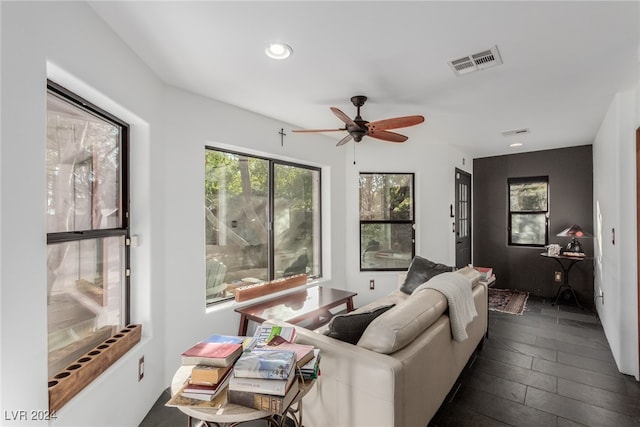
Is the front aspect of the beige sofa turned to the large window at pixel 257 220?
yes

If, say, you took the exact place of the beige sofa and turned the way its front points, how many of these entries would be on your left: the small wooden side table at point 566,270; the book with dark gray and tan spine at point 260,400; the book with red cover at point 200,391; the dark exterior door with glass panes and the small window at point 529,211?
2

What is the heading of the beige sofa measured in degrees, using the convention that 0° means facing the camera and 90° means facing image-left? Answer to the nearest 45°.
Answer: approximately 135°

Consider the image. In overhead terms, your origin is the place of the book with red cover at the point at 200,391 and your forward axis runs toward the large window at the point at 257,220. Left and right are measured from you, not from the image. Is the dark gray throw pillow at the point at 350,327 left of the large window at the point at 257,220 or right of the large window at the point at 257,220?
right

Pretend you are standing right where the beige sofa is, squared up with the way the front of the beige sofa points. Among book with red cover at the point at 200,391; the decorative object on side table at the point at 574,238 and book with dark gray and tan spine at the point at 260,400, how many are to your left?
2

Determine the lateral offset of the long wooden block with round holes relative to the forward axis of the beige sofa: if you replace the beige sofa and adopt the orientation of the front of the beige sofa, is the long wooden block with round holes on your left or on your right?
on your left

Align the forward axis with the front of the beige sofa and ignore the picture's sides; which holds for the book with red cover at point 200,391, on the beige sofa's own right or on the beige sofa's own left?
on the beige sofa's own left

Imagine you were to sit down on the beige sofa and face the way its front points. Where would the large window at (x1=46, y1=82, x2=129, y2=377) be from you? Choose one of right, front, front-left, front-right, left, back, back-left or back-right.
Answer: front-left

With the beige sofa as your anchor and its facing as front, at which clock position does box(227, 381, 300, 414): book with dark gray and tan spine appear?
The book with dark gray and tan spine is roughly at 9 o'clock from the beige sofa.

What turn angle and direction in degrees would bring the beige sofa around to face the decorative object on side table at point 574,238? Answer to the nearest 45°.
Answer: approximately 90° to its right

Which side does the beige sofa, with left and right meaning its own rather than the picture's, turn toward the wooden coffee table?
front

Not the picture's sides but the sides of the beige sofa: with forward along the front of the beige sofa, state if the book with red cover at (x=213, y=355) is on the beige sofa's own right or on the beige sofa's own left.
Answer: on the beige sofa's own left

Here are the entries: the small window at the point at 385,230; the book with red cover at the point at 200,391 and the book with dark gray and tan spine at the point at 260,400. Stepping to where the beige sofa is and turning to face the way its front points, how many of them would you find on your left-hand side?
2
